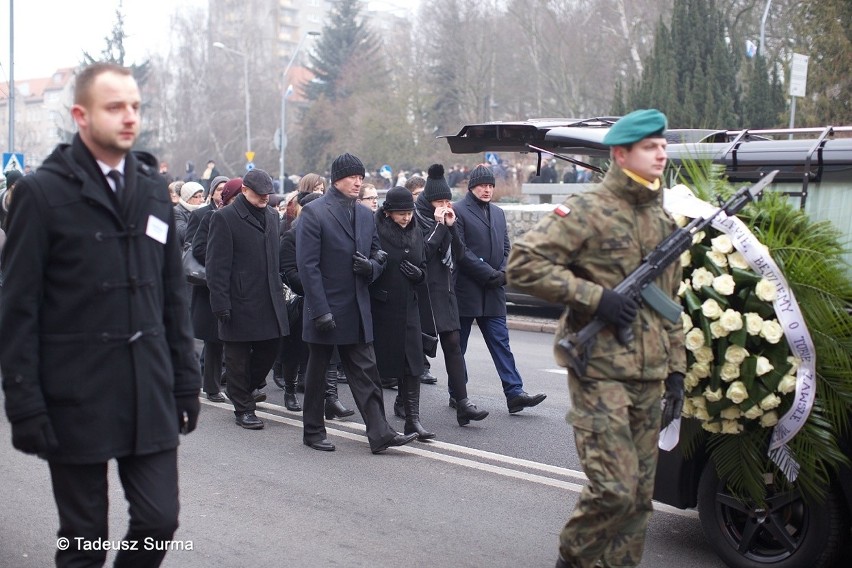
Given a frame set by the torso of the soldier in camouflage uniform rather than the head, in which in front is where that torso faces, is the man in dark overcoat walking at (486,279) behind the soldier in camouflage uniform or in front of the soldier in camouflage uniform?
behind

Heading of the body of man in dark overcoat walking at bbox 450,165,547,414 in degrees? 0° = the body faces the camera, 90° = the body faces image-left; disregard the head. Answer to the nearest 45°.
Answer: approximately 315°

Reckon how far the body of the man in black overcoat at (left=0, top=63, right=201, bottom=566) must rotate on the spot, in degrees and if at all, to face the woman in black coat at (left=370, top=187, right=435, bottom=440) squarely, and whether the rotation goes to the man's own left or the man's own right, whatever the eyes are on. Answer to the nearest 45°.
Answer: approximately 90° to the man's own left

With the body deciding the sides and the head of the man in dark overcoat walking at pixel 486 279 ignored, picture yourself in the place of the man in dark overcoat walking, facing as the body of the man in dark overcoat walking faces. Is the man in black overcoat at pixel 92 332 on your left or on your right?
on your right

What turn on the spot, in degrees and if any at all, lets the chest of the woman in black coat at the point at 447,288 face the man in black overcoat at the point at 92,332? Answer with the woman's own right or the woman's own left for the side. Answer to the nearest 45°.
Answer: approximately 45° to the woman's own right

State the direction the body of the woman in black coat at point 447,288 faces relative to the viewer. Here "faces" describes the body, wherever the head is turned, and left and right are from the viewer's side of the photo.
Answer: facing the viewer and to the right of the viewer

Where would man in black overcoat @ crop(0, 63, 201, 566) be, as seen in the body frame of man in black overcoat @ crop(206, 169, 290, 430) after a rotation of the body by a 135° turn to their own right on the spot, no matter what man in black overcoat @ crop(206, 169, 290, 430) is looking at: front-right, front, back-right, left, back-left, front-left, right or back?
left

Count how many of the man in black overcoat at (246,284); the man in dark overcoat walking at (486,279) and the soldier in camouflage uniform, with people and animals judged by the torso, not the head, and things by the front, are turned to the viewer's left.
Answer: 0

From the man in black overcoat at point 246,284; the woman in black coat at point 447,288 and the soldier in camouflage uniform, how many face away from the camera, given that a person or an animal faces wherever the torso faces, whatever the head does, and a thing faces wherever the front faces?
0

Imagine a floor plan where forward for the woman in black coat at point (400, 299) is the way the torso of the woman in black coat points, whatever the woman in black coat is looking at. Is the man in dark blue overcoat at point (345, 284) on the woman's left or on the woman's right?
on the woman's right

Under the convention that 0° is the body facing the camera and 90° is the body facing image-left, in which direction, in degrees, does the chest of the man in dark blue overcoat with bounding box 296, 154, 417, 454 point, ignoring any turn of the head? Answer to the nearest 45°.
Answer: approximately 315°

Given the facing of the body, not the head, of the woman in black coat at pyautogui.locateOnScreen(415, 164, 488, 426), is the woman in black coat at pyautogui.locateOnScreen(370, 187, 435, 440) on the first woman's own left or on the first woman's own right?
on the first woman's own right
